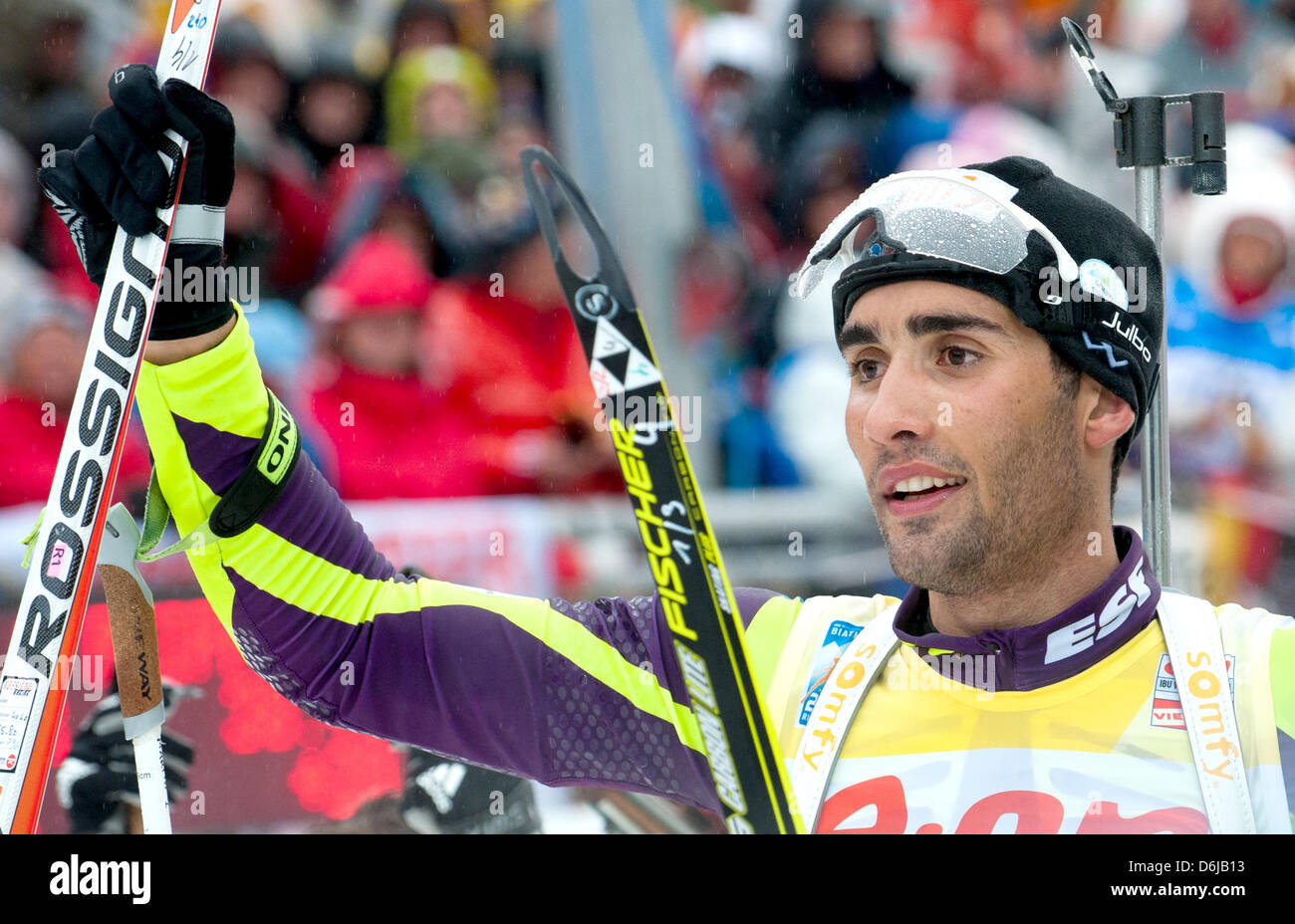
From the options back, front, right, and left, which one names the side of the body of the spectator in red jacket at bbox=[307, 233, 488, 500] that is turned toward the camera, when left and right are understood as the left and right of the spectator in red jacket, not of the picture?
front

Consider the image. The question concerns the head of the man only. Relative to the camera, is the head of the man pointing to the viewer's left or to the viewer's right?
to the viewer's left

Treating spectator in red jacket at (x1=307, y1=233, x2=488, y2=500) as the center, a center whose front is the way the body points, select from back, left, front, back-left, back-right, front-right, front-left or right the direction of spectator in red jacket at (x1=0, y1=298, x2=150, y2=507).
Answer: right

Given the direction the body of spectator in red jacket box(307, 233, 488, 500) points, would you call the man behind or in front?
in front

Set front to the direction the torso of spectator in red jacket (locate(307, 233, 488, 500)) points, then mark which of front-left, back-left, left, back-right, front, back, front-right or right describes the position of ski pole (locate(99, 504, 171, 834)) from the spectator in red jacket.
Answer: front
